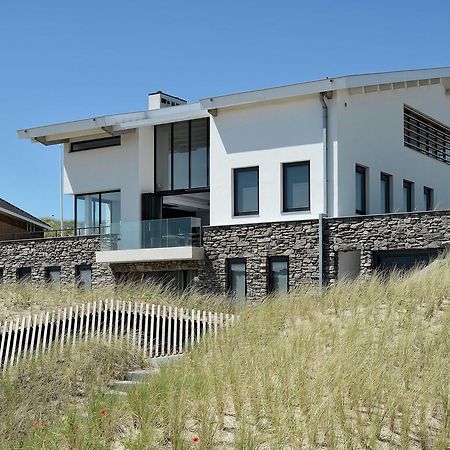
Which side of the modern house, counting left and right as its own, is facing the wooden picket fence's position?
front

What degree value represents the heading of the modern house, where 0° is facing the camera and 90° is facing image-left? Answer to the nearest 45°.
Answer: approximately 45°
